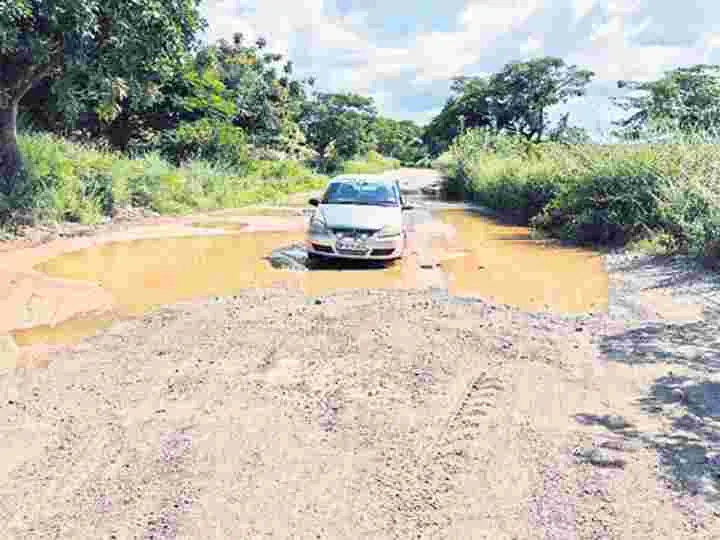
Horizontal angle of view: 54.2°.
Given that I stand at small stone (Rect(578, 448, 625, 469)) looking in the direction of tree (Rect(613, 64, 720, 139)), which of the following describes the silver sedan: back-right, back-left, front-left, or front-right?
front-left

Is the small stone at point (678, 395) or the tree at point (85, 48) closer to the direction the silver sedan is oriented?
the small stone

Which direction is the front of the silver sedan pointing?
toward the camera

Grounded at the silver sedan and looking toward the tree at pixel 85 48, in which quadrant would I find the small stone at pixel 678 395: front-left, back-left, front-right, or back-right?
back-left

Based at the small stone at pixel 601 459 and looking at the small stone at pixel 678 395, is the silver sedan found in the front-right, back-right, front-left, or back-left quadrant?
front-left

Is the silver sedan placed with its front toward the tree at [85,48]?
no

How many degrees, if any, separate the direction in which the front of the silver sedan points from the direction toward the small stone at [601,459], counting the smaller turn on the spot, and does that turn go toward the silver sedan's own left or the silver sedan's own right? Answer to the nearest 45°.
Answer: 0° — it already faces it

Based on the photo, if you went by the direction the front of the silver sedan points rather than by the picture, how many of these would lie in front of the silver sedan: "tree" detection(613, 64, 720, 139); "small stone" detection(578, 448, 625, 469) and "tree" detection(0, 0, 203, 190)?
1

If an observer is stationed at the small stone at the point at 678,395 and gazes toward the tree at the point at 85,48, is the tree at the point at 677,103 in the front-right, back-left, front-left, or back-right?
front-right

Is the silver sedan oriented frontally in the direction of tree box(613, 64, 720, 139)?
no

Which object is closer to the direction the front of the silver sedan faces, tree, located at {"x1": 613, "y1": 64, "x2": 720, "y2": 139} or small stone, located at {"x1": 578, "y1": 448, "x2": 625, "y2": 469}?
the small stone

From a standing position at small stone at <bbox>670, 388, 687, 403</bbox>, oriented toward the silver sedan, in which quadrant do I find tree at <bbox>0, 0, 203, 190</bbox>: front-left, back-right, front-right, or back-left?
front-left

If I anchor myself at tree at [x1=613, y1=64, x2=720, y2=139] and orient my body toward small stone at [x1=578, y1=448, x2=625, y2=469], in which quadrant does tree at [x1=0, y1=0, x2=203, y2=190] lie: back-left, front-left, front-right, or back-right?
front-right

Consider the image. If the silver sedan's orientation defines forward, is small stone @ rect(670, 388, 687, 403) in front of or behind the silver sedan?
in front
